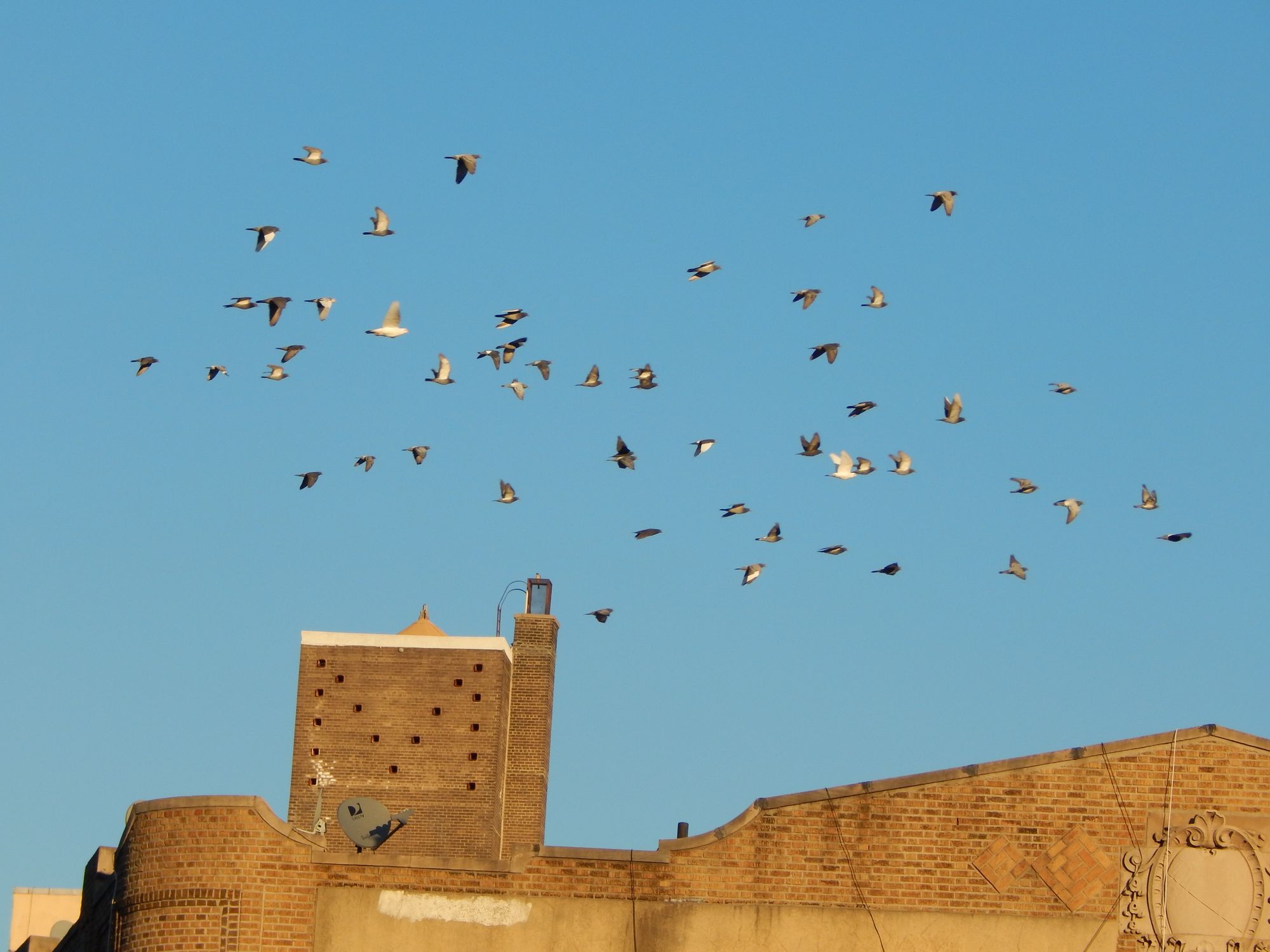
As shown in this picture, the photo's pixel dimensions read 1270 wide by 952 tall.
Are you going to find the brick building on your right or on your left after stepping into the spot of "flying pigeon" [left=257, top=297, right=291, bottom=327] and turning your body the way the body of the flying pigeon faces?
on your right

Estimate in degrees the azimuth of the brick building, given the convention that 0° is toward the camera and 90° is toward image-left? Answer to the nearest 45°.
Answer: approximately 0°
